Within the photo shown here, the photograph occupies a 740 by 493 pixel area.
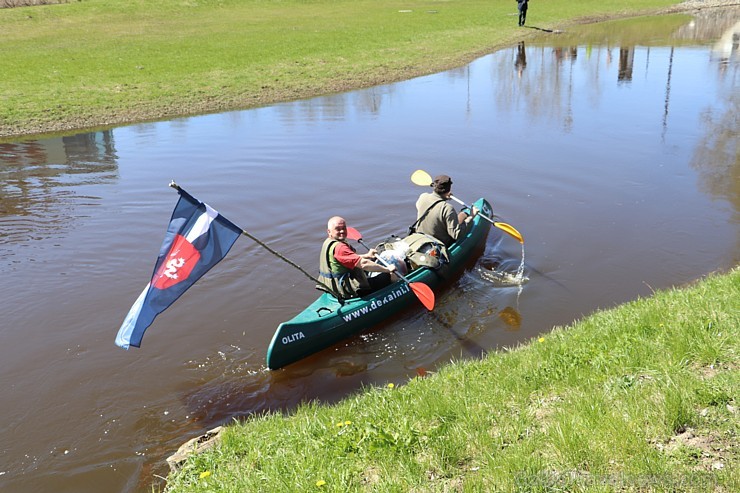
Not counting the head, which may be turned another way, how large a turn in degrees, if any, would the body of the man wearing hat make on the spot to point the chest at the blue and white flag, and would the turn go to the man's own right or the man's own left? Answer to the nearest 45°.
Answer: approximately 180°

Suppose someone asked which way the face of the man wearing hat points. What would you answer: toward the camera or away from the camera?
away from the camera

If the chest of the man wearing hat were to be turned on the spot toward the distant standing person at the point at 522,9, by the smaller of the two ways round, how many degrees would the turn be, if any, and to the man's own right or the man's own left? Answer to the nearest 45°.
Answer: approximately 45° to the man's own left

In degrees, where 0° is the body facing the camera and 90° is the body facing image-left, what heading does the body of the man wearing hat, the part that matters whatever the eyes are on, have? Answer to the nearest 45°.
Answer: approximately 225°
